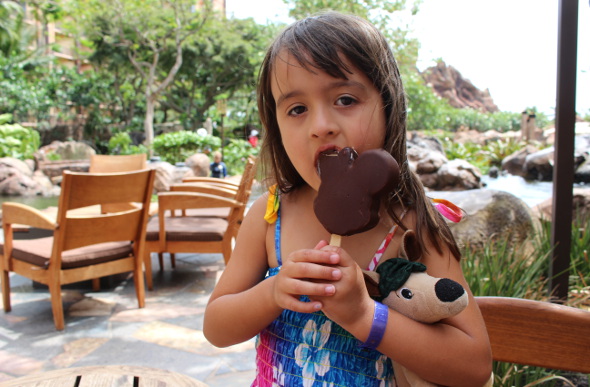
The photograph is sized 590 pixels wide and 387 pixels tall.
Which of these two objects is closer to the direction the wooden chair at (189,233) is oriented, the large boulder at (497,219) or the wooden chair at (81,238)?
the wooden chair

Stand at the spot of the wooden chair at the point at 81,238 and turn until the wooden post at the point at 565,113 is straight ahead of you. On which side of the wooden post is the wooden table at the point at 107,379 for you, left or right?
right

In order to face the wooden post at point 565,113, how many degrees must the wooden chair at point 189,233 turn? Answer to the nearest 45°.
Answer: approximately 135° to its left

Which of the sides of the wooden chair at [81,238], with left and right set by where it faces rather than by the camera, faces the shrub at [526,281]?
back

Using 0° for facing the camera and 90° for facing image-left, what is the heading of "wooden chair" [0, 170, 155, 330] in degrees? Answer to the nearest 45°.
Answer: approximately 135°

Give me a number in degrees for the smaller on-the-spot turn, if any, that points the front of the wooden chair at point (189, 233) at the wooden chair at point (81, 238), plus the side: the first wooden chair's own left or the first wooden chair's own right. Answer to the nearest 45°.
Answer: approximately 45° to the first wooden chair's own left

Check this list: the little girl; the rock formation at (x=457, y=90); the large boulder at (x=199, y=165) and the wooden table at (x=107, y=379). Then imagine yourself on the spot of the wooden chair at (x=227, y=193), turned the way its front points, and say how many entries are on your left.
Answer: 2

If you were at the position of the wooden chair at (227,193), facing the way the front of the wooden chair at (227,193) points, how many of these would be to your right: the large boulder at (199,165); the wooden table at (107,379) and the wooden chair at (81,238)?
1

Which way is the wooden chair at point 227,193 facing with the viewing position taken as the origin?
facing to the left of the viewer
